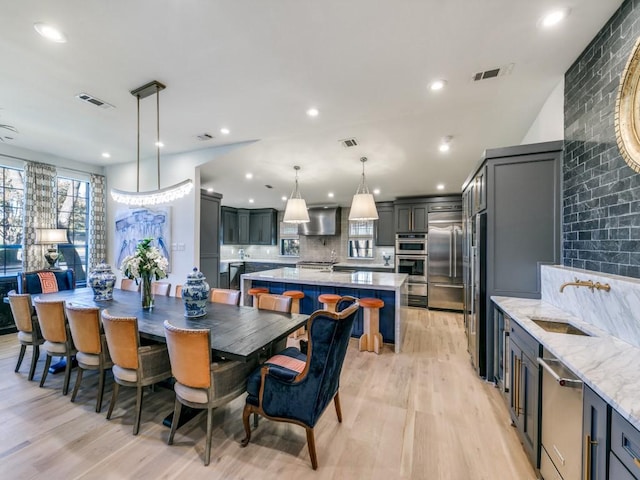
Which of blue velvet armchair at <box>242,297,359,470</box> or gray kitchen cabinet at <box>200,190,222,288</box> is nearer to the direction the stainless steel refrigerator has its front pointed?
the blue velvet armchair

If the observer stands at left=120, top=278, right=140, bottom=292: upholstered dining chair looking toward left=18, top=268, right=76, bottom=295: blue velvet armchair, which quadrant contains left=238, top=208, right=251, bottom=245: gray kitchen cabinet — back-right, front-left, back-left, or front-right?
back-right

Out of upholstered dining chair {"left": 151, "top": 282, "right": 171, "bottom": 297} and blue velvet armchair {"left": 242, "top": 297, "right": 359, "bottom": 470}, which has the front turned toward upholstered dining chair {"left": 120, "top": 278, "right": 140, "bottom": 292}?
the blue velvet armchair

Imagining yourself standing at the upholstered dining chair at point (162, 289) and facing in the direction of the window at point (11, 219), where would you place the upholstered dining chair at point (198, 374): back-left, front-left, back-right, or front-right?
back-left

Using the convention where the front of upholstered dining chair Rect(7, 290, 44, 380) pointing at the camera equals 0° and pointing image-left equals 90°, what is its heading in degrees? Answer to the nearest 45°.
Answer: approximately 225°

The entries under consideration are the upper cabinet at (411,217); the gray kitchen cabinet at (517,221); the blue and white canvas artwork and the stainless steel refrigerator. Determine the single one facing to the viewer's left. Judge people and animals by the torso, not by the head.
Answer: the gray kitchen cabinet

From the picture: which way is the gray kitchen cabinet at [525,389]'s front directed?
to the viewer's left

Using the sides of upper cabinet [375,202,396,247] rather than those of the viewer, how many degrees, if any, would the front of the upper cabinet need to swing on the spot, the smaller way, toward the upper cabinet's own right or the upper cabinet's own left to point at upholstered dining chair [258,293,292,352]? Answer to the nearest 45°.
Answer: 0° — it already faces it

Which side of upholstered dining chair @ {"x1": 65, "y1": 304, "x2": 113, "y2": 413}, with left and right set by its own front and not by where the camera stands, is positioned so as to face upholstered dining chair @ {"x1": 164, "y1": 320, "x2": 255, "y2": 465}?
right
